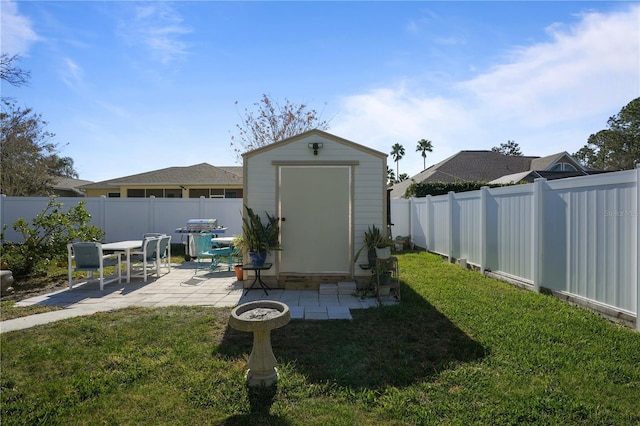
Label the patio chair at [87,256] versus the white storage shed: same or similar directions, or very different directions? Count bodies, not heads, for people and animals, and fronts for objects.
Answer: very different directions

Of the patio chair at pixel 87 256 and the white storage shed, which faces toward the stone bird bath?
the white storage shed

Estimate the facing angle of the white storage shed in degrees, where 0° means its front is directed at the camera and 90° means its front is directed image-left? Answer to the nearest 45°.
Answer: approximately 0°

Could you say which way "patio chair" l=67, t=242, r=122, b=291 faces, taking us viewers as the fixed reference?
facing away from the viewer and to the right of the viewer

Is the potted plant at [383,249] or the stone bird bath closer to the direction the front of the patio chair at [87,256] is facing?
the potted plant

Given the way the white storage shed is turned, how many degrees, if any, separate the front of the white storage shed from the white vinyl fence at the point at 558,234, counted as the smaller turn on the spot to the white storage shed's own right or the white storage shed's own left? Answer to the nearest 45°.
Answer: approximately 45° to the white storage shed's own left

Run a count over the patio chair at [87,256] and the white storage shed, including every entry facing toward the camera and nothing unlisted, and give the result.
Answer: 1
